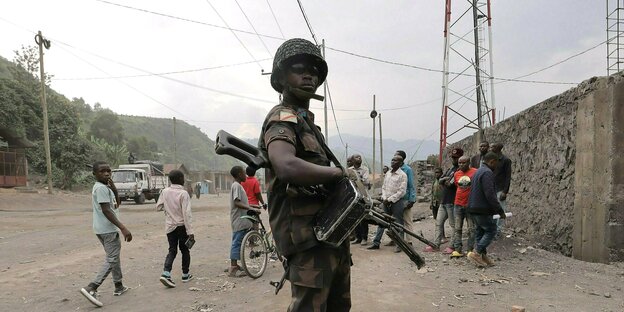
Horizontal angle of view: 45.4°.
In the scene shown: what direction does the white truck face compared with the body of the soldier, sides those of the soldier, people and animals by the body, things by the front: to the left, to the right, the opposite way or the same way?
to the right

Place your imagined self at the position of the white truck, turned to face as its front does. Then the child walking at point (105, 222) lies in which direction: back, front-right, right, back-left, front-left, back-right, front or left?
front-left

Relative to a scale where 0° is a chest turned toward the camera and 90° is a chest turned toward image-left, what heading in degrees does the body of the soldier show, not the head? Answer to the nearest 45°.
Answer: approximately 315°

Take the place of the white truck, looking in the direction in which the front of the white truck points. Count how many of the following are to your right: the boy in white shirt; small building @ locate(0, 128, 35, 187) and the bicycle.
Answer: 1

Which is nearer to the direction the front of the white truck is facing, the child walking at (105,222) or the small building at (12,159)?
the child walking

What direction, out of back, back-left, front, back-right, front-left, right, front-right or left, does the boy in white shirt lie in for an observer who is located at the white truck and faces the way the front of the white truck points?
front-left
